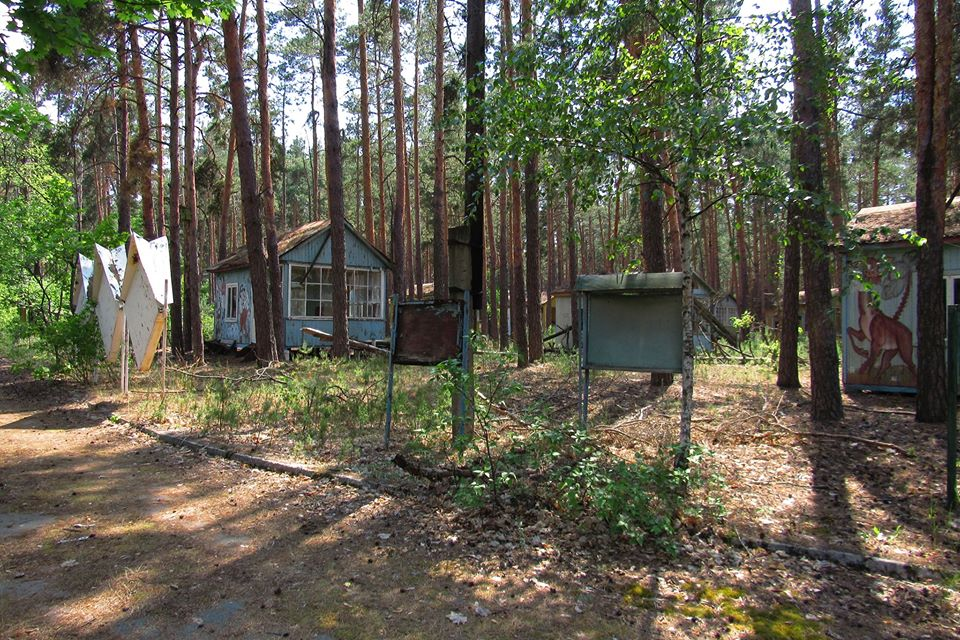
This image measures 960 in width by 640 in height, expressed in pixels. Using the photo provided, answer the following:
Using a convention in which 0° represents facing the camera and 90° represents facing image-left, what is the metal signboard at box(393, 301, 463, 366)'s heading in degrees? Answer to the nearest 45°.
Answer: approximately 0°

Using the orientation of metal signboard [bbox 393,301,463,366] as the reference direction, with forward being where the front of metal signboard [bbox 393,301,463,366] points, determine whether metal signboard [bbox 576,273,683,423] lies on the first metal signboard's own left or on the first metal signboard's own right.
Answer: on the first metal signboard's own left

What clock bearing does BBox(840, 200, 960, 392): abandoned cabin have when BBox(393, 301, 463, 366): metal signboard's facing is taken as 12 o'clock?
The abandoned cabin is roughly at 8 o'clock from the metal signboard.

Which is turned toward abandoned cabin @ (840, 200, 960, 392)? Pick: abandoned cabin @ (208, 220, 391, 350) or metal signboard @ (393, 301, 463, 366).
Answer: abandoned cabin @ (208, 220, 391, 350)

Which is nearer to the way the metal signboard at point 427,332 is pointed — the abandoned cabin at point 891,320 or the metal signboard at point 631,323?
the metal signboard

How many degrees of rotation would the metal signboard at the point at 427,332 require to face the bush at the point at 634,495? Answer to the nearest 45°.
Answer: approximately 45° to its left

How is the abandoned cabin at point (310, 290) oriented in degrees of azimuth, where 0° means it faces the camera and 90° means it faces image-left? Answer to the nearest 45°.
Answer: approximately 315°

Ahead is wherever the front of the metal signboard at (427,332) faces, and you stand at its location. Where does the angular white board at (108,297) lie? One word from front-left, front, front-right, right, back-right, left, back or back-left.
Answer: back-right

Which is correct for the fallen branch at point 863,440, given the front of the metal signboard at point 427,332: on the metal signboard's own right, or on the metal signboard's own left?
on the metal signboard's own left

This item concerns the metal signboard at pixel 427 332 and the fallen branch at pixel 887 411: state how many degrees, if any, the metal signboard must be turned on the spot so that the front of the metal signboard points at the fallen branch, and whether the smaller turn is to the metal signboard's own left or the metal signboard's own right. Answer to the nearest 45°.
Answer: approximately 90° to the metal signboard's own left
